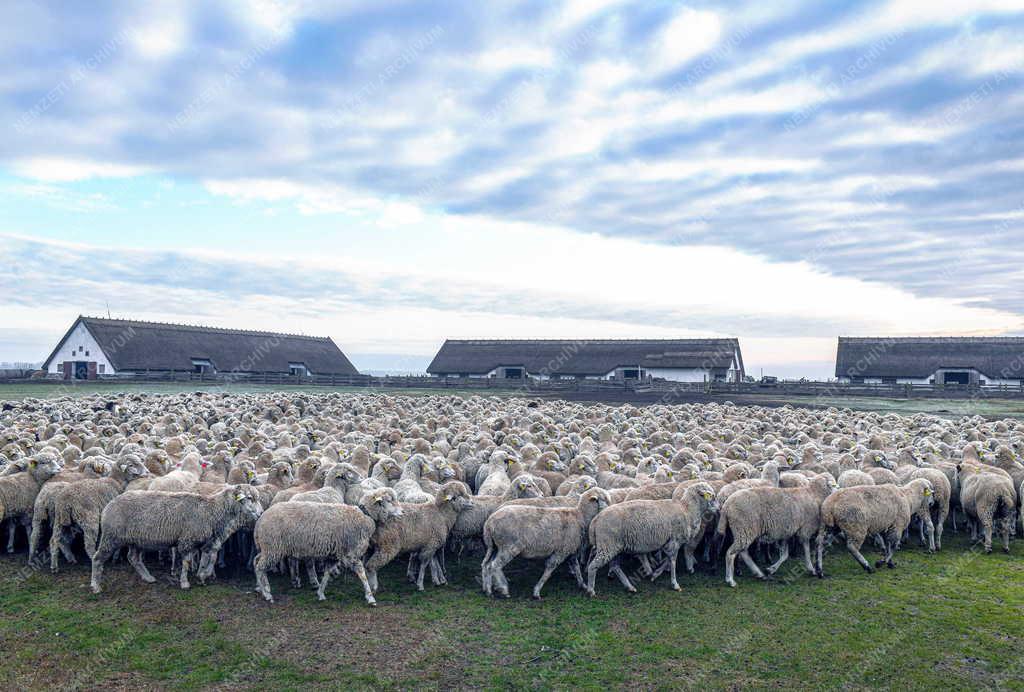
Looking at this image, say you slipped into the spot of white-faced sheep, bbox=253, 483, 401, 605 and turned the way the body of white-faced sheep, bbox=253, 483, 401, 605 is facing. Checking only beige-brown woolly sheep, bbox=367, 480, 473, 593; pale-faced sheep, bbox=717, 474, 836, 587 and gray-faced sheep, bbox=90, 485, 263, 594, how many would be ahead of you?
2

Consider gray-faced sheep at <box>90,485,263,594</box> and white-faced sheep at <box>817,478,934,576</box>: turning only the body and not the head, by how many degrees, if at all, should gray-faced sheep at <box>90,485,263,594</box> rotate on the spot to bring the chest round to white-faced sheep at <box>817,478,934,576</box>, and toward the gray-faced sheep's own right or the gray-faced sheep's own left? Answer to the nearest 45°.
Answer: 0° — it already faces it

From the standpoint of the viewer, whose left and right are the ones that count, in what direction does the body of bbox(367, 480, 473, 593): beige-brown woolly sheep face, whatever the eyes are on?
facing to the right of the viewer

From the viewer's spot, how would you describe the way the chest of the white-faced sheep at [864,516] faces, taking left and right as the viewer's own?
facing to the right of the viewer

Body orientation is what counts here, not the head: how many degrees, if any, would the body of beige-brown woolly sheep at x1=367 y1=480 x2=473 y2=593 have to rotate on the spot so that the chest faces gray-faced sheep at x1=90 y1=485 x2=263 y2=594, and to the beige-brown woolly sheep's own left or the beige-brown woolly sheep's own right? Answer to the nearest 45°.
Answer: approximately 180°

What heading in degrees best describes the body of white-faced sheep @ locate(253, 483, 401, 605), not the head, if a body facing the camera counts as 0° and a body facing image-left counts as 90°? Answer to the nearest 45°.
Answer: approximately 270°

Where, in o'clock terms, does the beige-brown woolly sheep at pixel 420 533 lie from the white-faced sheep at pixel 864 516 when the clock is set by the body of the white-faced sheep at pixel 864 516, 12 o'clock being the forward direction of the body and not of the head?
the beige-brown woolly sheep at pixel 420 533 is roughly at 5 o'clock from the white-faced sheep at pixel 864 516.

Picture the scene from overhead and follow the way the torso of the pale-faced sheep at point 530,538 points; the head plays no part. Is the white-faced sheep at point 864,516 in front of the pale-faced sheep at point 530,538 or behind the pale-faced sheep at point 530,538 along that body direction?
in front

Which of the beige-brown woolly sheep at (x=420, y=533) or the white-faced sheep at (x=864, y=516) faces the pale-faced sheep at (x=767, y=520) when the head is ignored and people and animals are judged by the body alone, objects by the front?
the beige-brown woolly sheep at (x=420, y=533)

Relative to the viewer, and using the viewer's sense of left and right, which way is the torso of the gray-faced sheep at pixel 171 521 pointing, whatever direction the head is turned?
facing to the right of the viewer

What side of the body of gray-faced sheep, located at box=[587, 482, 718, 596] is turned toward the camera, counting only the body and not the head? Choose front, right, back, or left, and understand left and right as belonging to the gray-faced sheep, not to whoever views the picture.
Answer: right

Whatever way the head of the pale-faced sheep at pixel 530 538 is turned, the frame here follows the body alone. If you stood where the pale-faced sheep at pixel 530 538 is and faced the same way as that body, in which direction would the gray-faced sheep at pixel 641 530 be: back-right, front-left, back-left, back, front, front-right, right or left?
front

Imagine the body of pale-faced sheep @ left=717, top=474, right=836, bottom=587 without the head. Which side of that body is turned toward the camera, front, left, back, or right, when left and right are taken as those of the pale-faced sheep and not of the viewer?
right

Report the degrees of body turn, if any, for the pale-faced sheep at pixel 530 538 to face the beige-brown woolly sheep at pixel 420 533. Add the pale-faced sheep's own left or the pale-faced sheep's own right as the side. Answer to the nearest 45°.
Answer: approximately 180°

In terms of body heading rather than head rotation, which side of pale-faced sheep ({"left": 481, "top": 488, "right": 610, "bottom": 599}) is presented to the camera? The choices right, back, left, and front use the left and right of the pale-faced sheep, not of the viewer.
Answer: right

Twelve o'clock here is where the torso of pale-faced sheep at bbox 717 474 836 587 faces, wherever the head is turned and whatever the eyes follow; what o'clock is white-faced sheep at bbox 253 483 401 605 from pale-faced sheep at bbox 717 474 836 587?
white-faced sheep at bbox 253 483 401 605 is roughly at 5 o'clock from pale-faced sheep at bbox 717 474 836 587.

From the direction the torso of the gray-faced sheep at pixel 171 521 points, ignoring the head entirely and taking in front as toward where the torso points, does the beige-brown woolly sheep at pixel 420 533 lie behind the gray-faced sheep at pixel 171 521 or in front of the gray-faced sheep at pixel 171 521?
in front

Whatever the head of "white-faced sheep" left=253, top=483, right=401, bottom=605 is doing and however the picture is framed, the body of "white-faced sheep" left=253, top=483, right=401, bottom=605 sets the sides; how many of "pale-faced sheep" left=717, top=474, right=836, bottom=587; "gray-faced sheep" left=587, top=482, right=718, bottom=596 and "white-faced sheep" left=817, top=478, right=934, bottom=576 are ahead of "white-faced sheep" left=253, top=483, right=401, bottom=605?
3

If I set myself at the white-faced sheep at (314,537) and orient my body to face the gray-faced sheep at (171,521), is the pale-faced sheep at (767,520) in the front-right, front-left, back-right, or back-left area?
back-right

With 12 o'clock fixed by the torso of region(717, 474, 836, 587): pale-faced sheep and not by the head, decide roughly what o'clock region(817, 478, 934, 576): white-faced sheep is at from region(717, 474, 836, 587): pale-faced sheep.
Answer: region(817, 478, 934, 576): white-faced sheep is roughly at 11 o'clock from region(717, 474, 836, 587): pale-faced sheep.
